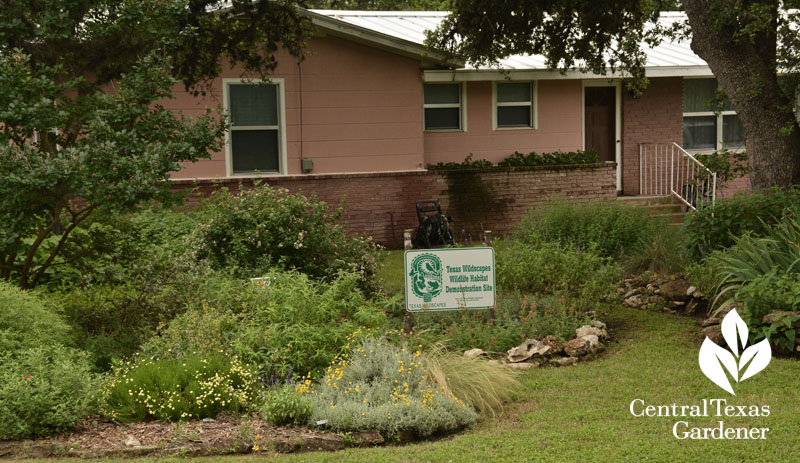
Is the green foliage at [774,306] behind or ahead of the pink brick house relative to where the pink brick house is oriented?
ahead

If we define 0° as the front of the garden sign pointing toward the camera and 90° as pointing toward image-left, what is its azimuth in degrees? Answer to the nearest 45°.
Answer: approximately 0°

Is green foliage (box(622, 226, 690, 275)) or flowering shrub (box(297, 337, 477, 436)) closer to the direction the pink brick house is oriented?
the flowering shrub

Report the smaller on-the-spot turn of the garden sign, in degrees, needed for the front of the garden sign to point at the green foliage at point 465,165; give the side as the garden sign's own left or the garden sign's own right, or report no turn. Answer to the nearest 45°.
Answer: approximately 180°

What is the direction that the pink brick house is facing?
toward the camera

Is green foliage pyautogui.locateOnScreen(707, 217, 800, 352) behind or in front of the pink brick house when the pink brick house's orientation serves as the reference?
in front

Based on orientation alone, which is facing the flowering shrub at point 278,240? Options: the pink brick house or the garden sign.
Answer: the pink brick house

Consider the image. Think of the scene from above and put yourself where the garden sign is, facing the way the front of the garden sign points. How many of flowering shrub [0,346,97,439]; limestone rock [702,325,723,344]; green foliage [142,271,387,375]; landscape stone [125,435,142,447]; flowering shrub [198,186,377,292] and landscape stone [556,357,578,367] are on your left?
2

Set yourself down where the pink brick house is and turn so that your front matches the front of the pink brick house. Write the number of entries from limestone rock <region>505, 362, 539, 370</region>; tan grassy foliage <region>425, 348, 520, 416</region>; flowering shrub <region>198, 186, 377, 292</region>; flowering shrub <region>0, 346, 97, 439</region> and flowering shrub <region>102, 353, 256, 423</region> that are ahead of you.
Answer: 5

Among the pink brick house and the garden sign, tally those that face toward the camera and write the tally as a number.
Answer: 2

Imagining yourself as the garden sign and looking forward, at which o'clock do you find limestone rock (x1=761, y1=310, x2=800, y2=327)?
The limestone rock is roughly at 9 o'clock from the garden sign.
